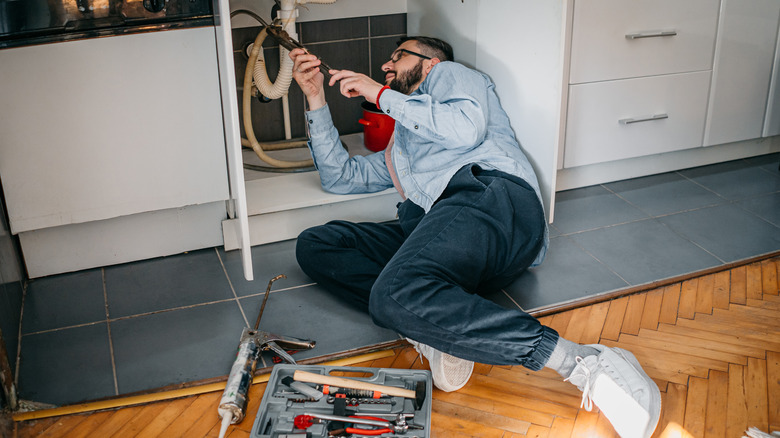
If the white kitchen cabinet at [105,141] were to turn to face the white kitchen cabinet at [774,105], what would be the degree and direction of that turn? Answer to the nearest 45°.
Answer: approximately 90° to its left

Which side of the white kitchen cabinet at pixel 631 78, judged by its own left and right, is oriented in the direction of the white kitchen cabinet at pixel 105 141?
right

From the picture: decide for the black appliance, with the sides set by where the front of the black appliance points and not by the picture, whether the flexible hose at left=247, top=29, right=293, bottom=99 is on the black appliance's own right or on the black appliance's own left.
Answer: on the black appliance's own left

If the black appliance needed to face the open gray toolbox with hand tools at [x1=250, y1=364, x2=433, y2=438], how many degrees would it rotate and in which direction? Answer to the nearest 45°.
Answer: approximately 45° to its left

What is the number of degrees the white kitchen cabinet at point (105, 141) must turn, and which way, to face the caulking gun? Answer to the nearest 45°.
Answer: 0° — it already faces it

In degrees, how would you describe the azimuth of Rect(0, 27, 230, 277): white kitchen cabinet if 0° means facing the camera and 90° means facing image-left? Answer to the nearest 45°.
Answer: approximately 0°

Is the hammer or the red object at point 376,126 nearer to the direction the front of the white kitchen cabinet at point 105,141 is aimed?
the hammer
